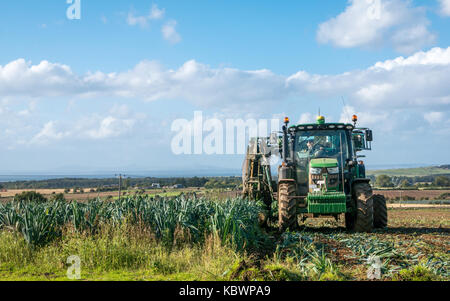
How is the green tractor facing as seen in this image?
toward the camera
